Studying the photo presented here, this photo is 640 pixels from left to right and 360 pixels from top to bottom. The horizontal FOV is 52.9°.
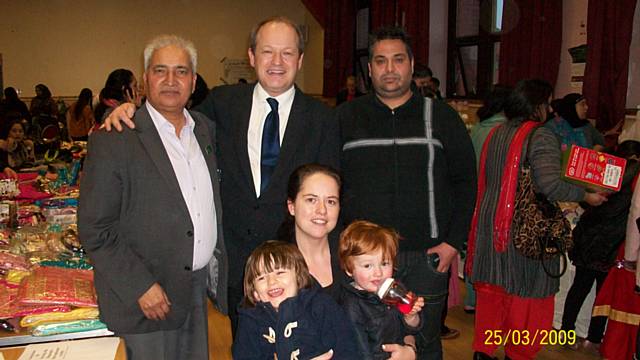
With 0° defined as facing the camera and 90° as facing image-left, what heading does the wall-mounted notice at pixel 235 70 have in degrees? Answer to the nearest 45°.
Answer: approximately 0°

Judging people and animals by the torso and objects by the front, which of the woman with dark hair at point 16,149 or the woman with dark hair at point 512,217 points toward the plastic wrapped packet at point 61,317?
the woman with dark hair at point 16,149

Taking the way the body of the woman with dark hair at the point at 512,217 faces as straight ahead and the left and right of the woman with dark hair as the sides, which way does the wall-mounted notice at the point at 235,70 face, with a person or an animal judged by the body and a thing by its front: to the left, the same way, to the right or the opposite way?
to the right

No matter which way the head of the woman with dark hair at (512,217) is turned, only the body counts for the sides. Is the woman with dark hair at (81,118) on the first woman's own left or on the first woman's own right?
on the first woman's own left

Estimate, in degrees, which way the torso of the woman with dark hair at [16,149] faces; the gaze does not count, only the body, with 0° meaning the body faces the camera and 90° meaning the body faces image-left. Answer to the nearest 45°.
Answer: approximately 0°

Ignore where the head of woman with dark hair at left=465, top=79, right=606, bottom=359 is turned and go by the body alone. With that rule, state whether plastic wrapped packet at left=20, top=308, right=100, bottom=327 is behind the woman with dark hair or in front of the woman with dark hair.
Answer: behind

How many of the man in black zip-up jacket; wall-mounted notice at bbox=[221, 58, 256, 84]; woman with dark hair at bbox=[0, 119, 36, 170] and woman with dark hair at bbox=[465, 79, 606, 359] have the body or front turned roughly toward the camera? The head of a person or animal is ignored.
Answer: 3

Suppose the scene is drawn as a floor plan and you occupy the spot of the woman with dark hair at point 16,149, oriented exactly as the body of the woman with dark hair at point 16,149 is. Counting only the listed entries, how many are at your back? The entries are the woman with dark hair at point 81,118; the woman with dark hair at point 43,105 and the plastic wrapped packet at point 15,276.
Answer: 2

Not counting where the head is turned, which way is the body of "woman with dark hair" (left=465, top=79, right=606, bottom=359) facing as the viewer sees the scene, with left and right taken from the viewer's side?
facing away from the viewer and to the right of the viewer
